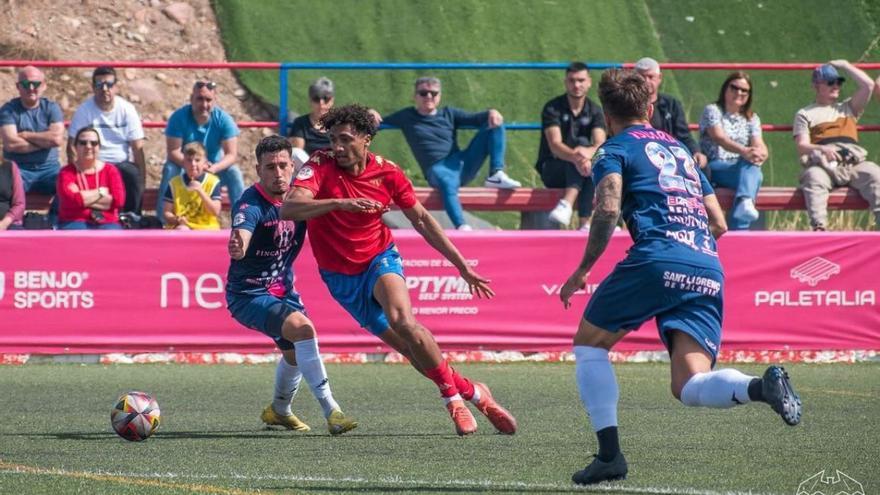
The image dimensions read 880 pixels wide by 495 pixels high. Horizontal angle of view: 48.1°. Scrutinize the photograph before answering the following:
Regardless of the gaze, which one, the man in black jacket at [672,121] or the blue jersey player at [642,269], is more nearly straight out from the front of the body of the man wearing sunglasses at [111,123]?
the blue jersey player

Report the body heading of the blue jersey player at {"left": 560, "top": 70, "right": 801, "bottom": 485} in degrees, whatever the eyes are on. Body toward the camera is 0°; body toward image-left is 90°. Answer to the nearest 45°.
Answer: approximately 135°

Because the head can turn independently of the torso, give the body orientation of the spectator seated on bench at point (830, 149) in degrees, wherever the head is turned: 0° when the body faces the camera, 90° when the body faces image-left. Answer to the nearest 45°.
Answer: approximately 0°

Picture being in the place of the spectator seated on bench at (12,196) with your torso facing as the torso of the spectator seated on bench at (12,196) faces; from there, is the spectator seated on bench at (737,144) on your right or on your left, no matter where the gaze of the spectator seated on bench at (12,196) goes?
on your left

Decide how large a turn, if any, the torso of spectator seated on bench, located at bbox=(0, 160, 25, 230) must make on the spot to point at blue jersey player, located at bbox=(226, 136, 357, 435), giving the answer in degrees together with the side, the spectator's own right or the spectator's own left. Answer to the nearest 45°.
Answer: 0° — they already face them

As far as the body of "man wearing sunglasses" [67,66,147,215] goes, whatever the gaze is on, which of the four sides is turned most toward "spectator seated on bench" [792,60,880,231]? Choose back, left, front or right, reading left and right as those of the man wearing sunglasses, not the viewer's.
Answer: left
